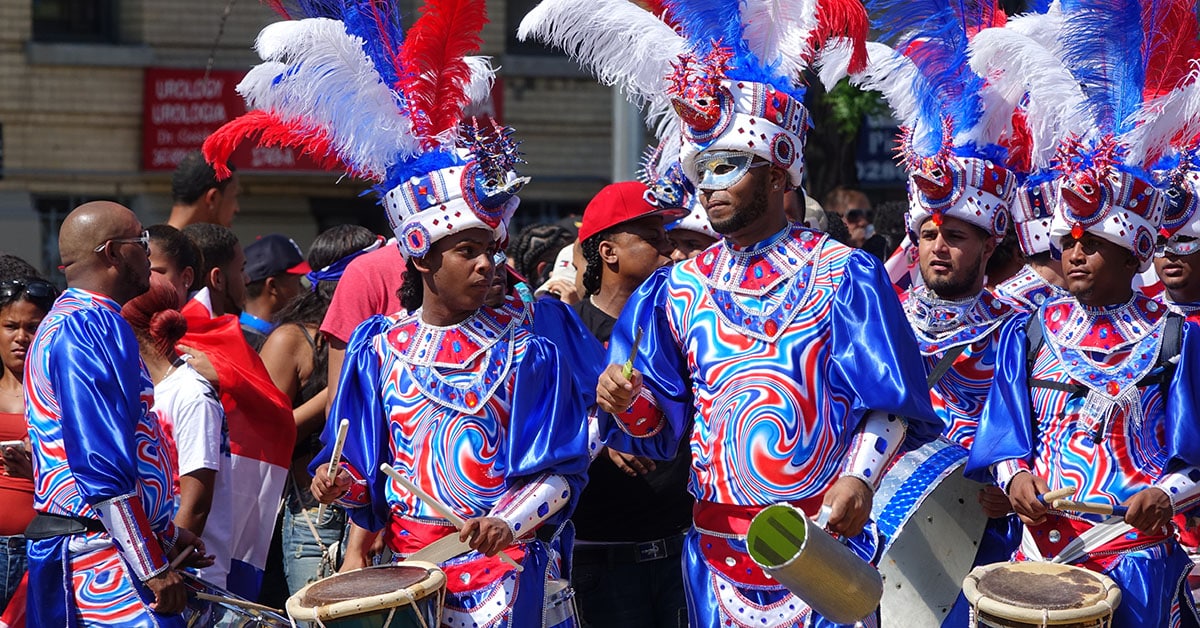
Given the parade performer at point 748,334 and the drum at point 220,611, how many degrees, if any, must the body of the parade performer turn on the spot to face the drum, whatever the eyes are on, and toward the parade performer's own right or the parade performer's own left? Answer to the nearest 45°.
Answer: approximately 45° to the parade performer's own right

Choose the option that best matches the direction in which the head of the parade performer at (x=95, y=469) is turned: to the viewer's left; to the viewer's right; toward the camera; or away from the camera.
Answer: to the viewer's right

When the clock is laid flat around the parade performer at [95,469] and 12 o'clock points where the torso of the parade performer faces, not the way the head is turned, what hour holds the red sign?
The red sign is roughly at 9 o'clock from the parade performer.

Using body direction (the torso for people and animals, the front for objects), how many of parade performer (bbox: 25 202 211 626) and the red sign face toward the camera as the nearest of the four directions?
1

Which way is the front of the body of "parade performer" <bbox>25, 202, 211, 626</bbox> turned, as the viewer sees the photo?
to the viewer's right

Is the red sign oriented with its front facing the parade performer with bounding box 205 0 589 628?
yes

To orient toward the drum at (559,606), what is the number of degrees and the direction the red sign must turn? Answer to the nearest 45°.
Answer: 0° — it already faces it

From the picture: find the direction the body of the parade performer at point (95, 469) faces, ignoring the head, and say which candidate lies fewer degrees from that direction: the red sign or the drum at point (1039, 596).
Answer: the drum

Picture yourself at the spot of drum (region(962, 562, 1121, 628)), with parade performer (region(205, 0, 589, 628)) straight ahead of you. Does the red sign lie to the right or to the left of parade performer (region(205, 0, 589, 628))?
right

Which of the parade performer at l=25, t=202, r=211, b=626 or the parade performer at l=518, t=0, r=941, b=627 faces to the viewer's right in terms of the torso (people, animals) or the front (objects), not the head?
the parade performer at l=25, t=202, r=211, b=626

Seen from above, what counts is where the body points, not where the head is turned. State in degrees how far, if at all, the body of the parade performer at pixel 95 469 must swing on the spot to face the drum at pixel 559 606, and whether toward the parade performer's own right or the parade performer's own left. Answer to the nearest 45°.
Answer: approximately 45° to the parade performer's own right
